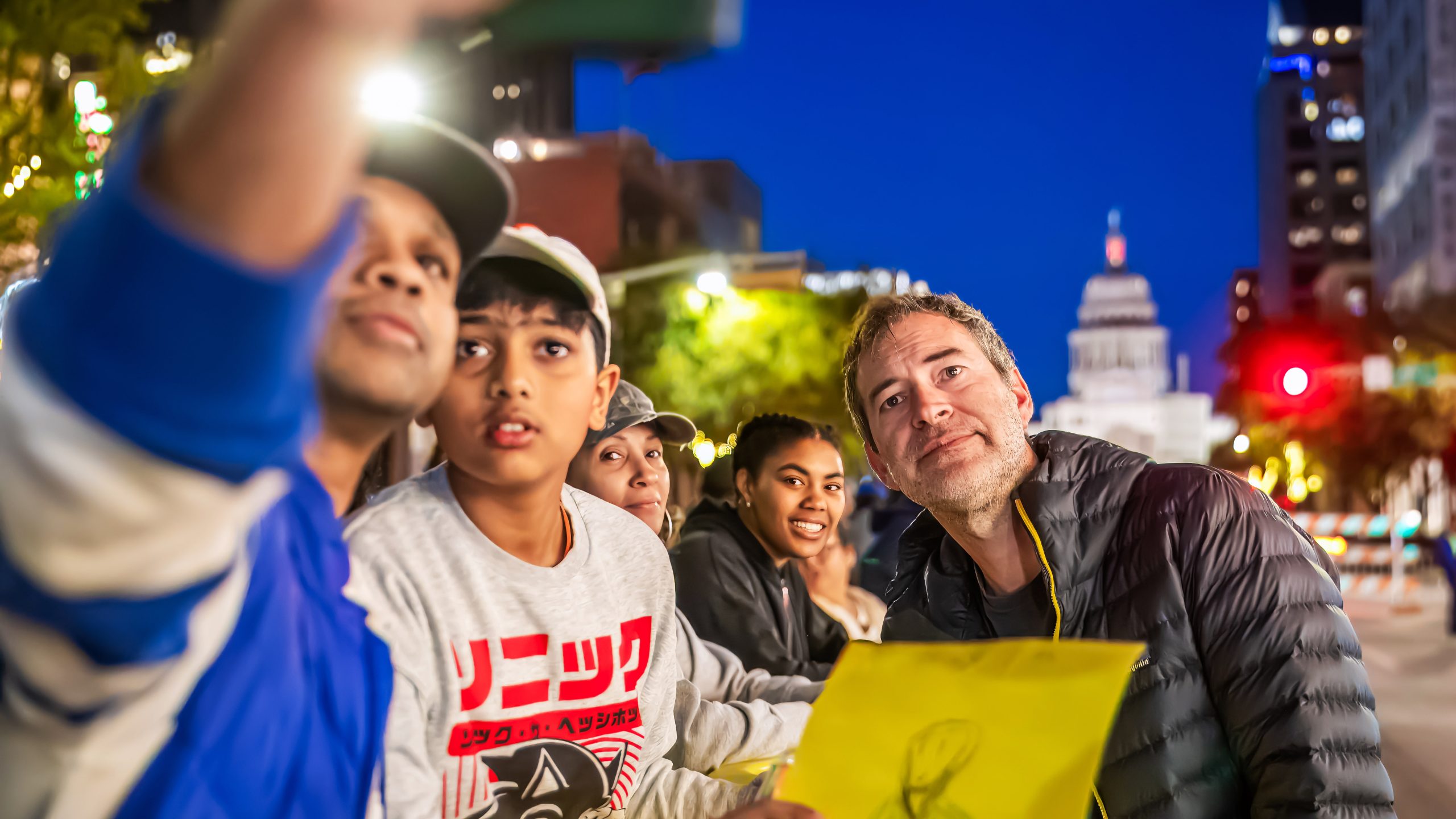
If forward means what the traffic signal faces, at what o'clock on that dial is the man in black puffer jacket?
The man in black puffer jacket is roughly at 12 o'clock from the traffic signal.

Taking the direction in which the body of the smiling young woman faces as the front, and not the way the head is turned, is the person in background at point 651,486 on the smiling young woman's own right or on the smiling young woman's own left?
on the smiling young woman's own right

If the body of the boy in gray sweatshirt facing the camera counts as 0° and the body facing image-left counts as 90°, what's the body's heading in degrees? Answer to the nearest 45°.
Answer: approximately 0°

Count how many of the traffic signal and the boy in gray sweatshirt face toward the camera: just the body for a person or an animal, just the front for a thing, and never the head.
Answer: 2

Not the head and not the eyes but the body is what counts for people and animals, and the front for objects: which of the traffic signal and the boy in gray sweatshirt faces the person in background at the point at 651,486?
the traffic signal

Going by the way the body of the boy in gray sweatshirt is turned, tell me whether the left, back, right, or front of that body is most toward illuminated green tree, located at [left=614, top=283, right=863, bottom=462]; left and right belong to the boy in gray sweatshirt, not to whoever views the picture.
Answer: back

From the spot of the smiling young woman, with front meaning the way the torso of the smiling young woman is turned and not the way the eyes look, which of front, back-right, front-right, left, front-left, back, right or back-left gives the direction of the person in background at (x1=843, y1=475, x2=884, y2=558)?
back-left

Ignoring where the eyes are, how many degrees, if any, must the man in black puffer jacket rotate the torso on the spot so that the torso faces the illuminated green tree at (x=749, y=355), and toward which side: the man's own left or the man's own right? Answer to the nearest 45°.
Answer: approximately 135° to the man's own right

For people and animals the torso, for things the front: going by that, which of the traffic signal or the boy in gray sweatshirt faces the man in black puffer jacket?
the traffic signal
